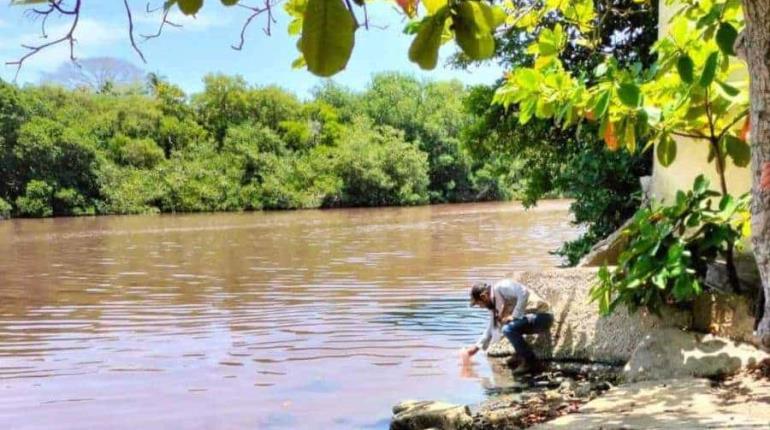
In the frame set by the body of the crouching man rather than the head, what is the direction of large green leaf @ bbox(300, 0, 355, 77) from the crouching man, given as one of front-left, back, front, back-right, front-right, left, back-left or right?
left

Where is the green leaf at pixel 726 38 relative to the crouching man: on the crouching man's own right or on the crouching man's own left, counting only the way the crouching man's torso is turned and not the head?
on the crouching man's own left

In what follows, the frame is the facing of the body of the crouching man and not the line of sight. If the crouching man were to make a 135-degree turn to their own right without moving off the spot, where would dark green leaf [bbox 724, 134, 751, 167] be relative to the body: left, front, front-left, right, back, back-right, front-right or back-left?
right

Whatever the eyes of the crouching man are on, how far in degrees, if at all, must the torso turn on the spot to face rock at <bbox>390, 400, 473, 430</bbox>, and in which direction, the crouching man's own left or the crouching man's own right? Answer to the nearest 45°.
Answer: approximately 90° to the crouching man's own left

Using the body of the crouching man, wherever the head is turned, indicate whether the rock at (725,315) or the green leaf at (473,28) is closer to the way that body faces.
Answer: the green leaf

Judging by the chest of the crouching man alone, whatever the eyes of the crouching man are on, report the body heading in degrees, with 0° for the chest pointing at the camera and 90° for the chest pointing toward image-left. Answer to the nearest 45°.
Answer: approximately 90°

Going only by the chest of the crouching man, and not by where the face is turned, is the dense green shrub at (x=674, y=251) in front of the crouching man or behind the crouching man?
behind

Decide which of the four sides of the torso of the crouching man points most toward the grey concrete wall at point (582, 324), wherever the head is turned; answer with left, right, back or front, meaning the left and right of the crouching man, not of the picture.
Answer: back

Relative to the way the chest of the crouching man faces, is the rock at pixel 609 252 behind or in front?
behind

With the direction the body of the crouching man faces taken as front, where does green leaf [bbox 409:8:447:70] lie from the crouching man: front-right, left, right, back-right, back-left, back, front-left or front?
left

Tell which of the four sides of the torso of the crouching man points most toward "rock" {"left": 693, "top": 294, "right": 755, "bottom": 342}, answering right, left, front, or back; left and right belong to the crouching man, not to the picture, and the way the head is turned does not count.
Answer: back

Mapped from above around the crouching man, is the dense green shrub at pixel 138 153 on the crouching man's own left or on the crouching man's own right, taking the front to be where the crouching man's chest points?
on the crouching man's own right
